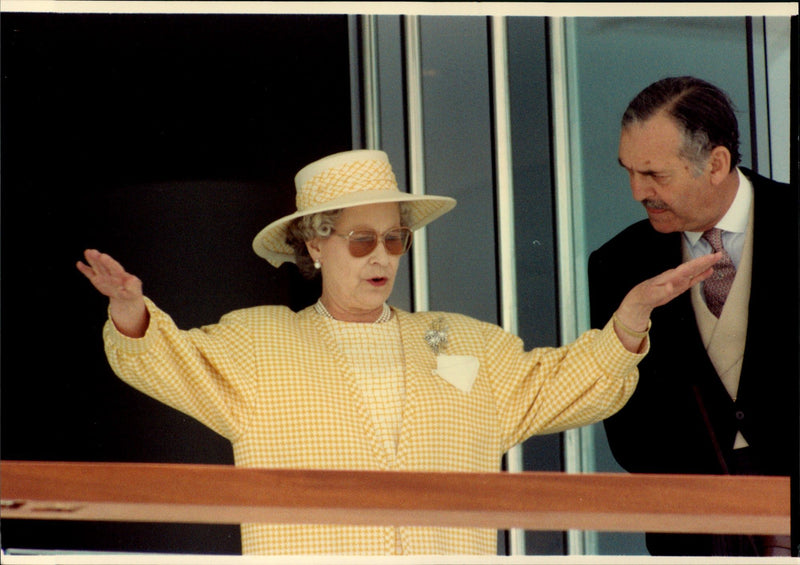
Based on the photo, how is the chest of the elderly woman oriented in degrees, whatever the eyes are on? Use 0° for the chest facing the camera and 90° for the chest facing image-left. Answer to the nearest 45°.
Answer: approximately 0°

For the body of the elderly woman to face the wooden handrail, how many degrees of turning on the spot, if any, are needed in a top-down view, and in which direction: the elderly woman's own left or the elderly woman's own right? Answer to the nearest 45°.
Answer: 0° — they already face it

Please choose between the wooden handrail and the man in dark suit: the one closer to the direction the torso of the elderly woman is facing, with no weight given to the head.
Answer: the wooden handrail

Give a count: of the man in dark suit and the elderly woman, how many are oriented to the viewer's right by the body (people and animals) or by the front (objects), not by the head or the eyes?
0

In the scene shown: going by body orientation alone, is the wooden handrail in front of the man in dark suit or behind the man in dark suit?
in front

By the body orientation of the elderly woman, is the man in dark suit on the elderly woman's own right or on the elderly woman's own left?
on the elderly woman's own left

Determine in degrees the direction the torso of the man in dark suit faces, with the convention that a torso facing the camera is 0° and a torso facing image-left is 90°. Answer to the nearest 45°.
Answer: approximately 45°
